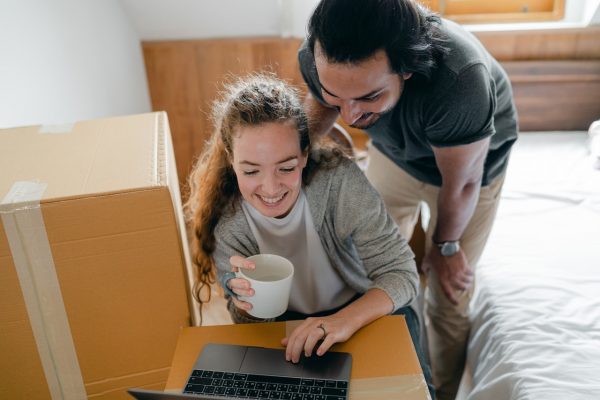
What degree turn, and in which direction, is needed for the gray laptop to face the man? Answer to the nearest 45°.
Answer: approximately 45° to its right

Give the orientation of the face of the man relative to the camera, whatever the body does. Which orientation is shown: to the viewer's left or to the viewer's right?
to the viewer's left

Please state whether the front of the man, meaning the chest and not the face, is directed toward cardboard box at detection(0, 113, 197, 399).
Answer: yes

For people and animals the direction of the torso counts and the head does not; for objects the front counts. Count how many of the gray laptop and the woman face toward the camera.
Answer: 1

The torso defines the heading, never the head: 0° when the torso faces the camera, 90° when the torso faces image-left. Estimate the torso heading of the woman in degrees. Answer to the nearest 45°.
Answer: approximately 0°

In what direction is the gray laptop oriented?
away from the camera

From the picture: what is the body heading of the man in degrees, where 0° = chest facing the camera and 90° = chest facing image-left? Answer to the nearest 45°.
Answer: approximately 45°

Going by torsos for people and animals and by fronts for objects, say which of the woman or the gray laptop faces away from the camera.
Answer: the gray laptop

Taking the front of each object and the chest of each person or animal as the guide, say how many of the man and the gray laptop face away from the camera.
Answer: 1

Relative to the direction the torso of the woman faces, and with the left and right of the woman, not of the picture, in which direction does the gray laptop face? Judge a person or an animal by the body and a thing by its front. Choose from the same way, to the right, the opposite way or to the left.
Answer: the opposite way
